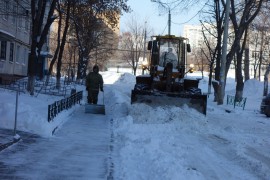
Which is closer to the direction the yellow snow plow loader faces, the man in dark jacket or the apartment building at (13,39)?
the man in dark jacket

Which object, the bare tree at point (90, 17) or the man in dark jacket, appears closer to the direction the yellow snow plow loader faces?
the man in dark jacket

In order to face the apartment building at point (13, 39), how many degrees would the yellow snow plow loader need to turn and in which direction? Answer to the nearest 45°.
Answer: approximately 135° to its right

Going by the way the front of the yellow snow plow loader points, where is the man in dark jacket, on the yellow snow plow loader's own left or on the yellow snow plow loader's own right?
on the yellow snow plow loader's own right

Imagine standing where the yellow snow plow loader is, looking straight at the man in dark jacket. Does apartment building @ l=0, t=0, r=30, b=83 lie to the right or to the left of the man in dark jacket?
right

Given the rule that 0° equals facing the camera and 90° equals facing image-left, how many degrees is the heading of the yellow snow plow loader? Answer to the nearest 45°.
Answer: approximately 0°

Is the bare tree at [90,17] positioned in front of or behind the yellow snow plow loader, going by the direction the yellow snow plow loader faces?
behind
